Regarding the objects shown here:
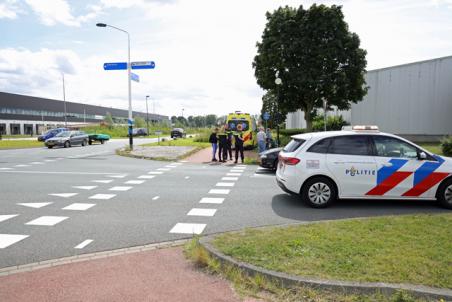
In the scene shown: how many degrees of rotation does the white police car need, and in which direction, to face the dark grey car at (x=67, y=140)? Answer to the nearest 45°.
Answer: approximately 135° to its left

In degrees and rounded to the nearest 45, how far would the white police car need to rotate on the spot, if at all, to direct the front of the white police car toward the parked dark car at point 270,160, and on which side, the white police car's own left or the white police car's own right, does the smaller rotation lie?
approximately 135° to the white police car's own left

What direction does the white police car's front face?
to the viewer's right

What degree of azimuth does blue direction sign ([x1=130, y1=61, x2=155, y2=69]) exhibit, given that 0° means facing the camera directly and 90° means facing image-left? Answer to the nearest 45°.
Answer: approximately 0°

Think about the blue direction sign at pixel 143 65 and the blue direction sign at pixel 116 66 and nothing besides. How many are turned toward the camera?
2

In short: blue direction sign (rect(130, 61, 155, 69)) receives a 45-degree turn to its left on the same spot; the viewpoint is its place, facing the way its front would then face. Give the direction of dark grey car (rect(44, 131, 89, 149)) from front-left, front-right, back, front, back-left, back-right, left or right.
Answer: back

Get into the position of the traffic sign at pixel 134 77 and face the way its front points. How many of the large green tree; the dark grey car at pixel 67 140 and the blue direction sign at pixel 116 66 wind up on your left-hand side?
1

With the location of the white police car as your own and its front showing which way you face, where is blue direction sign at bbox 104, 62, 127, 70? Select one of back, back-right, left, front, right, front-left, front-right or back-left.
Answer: back-left
